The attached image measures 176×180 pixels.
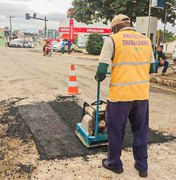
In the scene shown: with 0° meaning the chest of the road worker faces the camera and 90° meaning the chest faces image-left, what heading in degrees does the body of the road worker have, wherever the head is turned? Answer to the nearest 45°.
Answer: approximately 135°

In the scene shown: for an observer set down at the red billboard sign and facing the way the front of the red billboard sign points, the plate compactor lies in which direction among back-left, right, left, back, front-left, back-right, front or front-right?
front

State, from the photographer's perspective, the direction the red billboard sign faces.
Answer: facing the viewer

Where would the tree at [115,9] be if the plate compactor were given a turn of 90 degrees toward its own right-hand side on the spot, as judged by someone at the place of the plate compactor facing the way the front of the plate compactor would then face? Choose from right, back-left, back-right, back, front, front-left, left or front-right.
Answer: front-left

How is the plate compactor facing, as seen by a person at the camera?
facing away from the viewer and to the left of the viewer

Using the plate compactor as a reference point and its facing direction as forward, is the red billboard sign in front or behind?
in front

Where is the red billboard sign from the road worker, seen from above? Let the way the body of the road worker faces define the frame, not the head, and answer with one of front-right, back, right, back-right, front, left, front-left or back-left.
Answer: front-right

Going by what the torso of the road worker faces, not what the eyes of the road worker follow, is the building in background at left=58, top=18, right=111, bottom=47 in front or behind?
in front

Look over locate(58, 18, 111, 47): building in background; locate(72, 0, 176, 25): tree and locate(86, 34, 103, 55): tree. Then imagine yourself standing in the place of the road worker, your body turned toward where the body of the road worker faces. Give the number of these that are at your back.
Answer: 0

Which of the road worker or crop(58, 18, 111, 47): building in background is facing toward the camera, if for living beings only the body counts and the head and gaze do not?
the building in background

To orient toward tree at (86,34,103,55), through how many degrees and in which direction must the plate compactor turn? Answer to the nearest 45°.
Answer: approximately 45° to its right

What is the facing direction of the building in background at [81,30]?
toward the camera

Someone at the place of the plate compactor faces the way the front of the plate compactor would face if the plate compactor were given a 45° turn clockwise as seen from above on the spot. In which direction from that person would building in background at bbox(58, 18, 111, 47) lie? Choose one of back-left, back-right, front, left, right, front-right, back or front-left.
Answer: front

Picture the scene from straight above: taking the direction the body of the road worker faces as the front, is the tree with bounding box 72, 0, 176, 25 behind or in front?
in front
